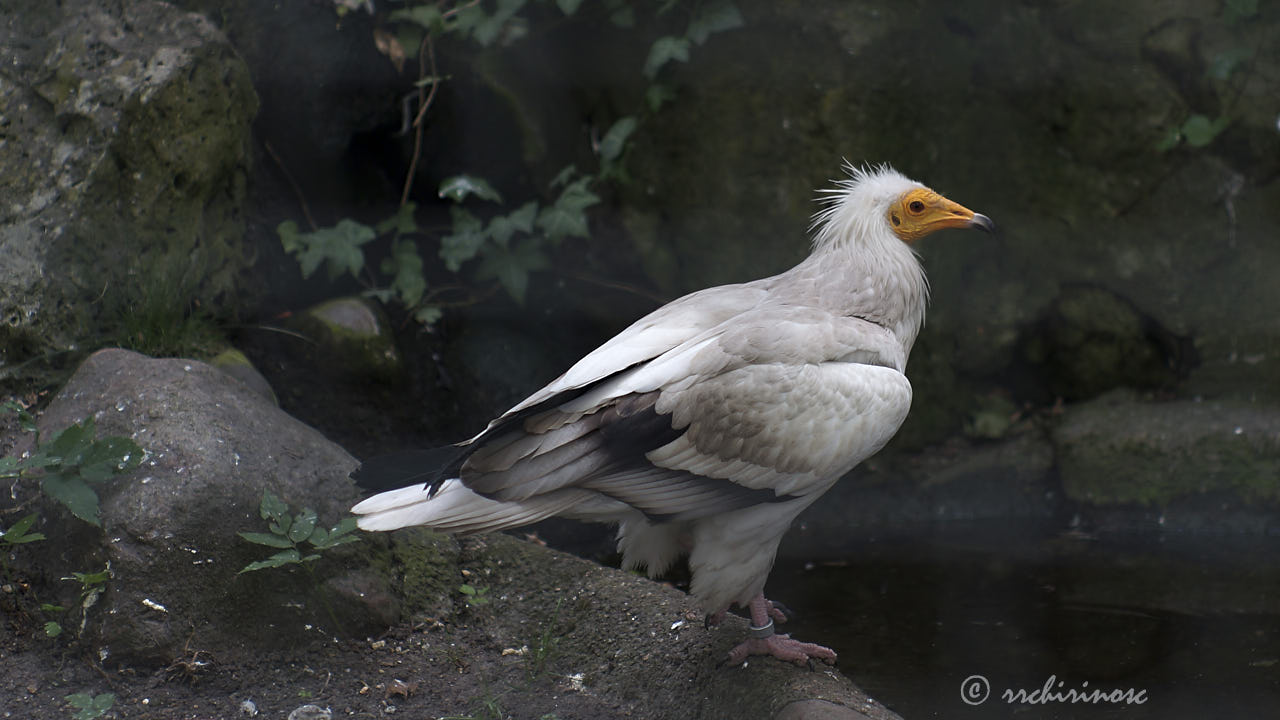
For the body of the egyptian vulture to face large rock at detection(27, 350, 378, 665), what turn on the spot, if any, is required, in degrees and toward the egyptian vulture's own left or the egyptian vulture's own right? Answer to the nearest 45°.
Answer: approximately 180°

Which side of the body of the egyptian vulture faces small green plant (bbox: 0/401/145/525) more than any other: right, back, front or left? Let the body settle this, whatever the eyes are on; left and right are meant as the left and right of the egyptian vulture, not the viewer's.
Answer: back

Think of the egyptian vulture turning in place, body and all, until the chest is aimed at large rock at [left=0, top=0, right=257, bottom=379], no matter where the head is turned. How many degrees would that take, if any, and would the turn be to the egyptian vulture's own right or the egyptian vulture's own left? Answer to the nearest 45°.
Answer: approximately 135° to the egyptian vulture's own left

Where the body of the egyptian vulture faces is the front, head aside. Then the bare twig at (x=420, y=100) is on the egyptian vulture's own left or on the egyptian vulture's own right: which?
on the egyptian vulture's own left

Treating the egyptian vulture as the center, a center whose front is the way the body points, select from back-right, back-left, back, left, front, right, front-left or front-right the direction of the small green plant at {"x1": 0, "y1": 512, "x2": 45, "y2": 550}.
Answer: back

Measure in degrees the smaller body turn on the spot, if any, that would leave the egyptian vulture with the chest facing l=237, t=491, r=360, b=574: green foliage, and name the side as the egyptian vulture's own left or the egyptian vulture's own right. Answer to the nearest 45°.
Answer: approximately 180°

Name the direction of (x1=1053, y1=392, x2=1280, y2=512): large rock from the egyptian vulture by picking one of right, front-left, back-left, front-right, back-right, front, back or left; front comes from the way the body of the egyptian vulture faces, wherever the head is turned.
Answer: front-left

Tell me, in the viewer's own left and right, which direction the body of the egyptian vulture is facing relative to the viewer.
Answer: facing to the right of the viewer

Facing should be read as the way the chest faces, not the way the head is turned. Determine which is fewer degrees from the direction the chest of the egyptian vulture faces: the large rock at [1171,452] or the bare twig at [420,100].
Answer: the large rock

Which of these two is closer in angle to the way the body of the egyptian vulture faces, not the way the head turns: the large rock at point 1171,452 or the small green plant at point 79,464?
the large rock
